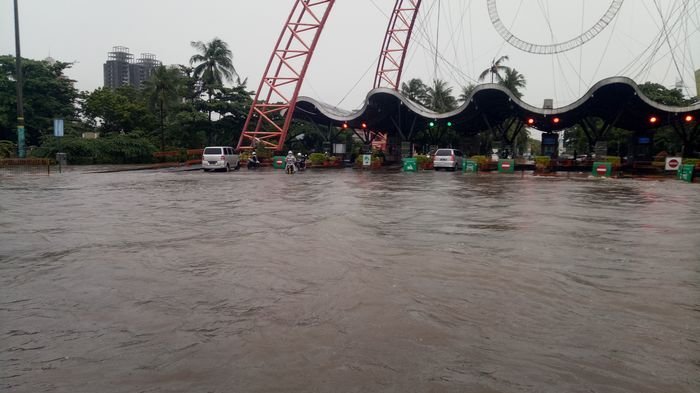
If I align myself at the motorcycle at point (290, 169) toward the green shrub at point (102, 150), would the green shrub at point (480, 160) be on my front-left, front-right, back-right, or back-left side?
back-right

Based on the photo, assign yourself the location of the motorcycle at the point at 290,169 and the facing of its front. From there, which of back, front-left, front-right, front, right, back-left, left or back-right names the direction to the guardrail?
right

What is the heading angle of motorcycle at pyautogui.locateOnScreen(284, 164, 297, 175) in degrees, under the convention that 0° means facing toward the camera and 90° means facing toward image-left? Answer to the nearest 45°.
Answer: approximately 0°

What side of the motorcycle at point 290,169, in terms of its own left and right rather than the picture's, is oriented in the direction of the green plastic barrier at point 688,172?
left

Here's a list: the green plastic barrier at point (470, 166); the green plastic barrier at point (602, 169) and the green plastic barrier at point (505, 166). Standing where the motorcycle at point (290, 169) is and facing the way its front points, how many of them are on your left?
3

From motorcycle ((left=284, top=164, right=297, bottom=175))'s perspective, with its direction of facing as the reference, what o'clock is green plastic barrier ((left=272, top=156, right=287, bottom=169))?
The green plastic barrier is roughly at 6 o'clock from the motorcycle.

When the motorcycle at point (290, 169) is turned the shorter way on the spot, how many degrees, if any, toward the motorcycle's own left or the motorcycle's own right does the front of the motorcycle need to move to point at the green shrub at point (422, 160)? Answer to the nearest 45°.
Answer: approximately 135° to the motorcycle's own left

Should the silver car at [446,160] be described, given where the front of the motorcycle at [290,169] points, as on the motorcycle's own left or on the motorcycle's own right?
on the motorcycle's own left

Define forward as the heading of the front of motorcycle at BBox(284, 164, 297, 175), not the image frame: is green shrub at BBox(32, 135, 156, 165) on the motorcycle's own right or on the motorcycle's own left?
on the motorcycle's own right

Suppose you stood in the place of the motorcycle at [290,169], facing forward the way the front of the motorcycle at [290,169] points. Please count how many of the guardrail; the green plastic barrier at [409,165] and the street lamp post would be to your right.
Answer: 2

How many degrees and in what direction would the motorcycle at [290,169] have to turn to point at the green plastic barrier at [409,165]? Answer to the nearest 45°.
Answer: approximately 90° to its left

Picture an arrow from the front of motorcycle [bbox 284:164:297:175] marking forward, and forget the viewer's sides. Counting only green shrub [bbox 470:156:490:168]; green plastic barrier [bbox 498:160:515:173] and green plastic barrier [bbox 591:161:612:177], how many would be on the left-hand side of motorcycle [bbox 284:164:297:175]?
3

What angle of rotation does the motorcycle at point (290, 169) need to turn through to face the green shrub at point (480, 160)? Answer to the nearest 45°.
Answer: approximately 90° to its left
